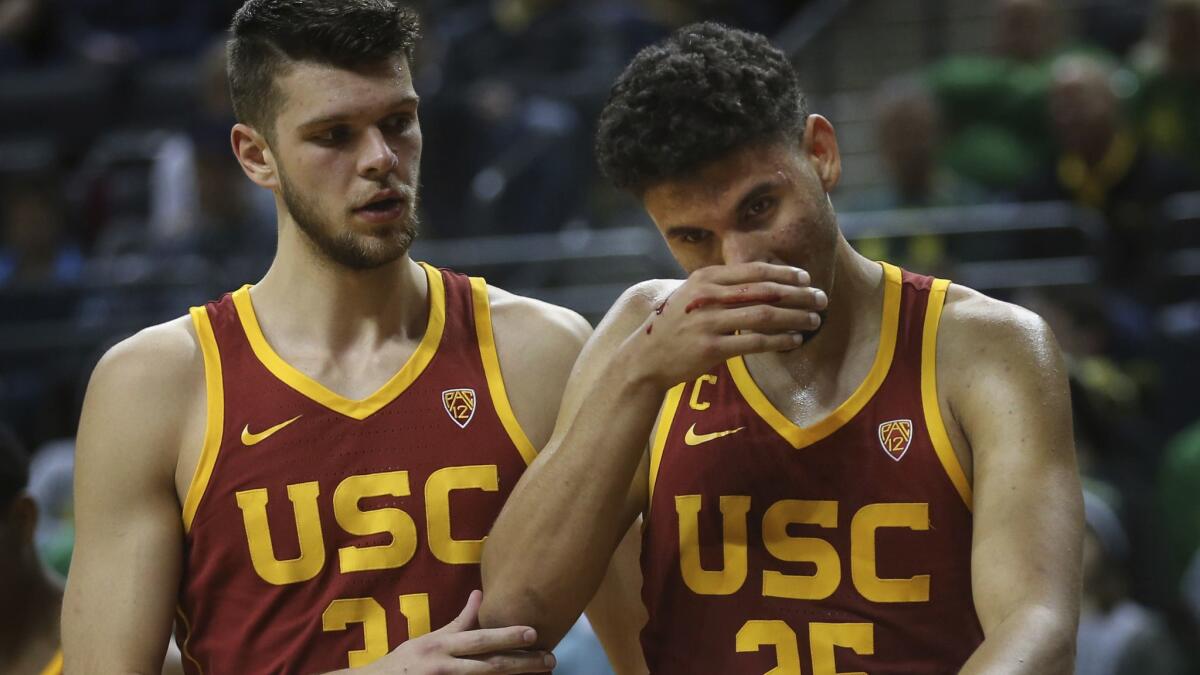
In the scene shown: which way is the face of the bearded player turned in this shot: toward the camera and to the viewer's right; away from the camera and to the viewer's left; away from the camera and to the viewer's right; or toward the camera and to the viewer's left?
toward the camera and to the viewer's right

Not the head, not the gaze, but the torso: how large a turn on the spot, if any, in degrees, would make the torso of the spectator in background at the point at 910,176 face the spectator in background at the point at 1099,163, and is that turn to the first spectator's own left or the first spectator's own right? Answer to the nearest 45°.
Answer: approximately 90° to the first spectator's own left

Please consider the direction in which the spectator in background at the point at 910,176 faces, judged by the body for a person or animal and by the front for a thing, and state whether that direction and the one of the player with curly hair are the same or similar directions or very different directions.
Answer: same or similar directions

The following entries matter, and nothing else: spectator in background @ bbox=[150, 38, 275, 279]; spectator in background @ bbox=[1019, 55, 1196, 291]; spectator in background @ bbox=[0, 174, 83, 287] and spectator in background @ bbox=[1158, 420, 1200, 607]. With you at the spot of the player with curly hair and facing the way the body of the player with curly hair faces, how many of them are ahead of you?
0

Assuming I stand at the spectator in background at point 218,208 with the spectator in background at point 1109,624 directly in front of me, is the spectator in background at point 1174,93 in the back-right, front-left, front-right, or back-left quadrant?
front-left

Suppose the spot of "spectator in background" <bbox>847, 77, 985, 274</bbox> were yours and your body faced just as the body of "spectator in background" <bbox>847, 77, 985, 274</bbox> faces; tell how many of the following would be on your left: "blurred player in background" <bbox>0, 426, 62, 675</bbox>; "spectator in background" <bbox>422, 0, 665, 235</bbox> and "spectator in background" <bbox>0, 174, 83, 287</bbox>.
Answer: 0

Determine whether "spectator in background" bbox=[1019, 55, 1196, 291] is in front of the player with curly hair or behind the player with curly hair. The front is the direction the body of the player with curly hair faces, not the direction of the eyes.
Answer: behind

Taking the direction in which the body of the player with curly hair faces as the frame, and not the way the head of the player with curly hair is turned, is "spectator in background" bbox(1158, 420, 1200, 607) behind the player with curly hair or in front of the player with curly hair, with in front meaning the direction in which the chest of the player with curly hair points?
behind

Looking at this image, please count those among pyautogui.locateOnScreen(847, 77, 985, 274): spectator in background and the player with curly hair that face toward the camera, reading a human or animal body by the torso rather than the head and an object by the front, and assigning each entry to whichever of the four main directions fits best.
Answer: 2

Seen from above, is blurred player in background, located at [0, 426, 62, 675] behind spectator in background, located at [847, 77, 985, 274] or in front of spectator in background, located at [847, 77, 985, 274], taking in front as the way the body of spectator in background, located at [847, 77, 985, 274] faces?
in front

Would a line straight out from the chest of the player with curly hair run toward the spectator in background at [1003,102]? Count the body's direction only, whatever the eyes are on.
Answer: no

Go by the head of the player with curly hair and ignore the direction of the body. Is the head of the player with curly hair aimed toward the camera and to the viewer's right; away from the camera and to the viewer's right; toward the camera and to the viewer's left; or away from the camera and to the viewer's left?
toward the camera and to the viewer's left

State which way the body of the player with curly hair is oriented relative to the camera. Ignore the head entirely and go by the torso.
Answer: toward the camera

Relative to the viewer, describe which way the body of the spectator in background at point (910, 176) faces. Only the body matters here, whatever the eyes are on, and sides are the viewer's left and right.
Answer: facing the viewer
